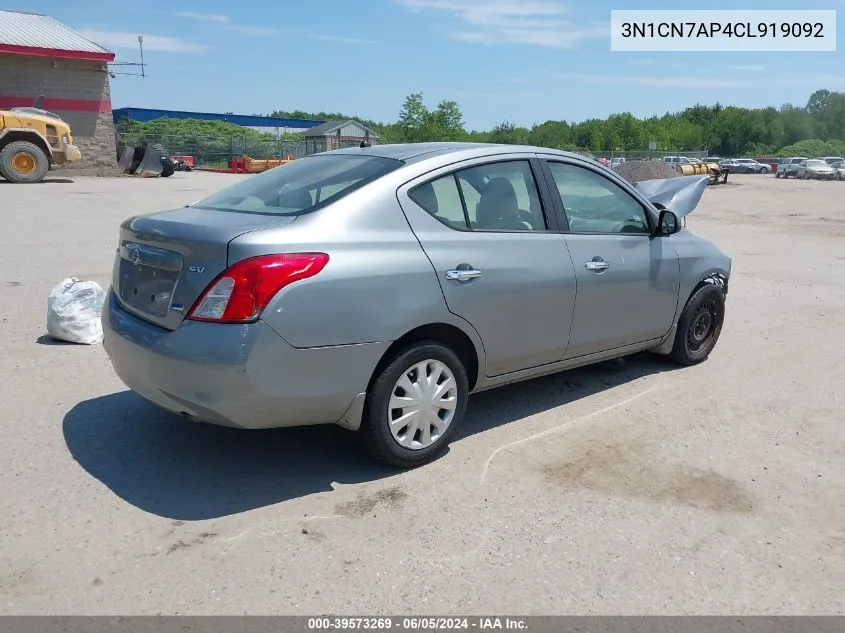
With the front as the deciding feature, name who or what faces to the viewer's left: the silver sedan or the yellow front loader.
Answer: the yellow front loader

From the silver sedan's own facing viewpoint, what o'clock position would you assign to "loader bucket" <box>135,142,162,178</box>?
The loader bucket is roughly at 10 o'clock from the silver sedan.

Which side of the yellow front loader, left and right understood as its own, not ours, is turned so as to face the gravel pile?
back

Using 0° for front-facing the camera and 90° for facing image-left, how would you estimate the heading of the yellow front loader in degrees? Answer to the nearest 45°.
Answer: approximately 90°

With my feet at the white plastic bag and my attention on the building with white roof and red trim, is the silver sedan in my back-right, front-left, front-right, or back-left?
back-right

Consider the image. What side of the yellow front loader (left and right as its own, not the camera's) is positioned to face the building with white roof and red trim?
right

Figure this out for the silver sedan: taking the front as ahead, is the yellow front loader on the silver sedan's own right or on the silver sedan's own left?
on the silver sedan's own left

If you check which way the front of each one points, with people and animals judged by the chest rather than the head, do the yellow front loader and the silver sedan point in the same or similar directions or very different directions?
very different directions

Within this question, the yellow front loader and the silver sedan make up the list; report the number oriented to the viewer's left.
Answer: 1

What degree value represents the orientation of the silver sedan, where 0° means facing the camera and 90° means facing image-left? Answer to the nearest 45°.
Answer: approximately 225°

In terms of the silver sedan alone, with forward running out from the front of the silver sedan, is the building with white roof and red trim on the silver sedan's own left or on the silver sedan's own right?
on the silver sedan's own left

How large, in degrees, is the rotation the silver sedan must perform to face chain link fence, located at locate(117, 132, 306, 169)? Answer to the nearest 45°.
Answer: approximately 45° to its left
